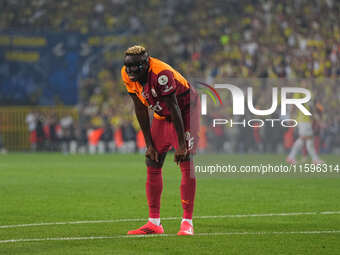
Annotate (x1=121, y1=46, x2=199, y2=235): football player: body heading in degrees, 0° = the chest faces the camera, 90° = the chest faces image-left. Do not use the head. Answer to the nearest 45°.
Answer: approximately 45°
